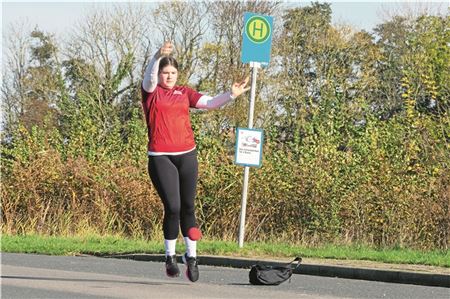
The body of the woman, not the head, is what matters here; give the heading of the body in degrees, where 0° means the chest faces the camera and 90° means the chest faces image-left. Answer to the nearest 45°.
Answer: approximately 0°
